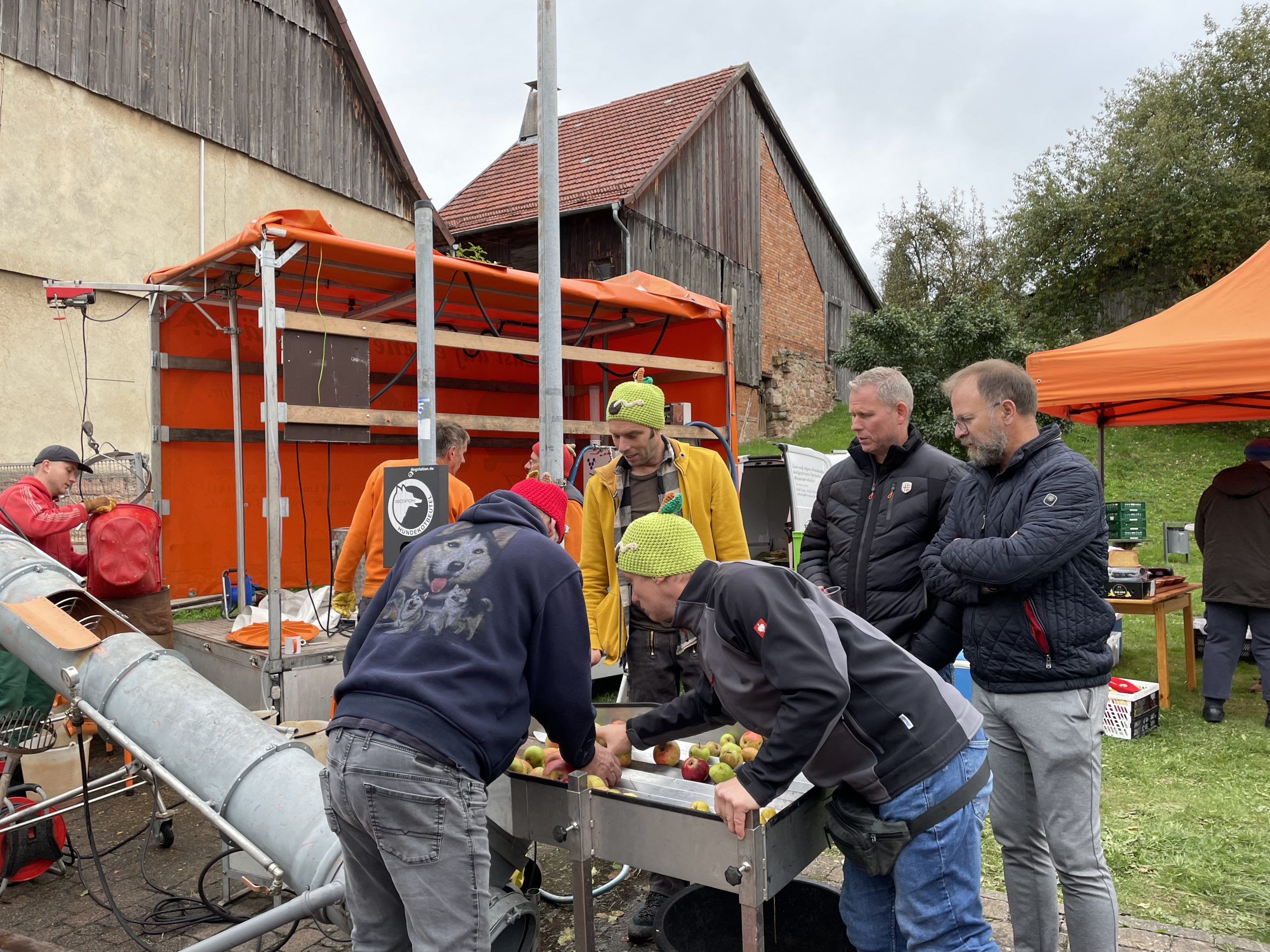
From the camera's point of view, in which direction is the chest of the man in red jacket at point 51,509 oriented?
to the viewer's right

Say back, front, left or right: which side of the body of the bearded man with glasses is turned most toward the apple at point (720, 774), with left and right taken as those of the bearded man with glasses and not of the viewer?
front

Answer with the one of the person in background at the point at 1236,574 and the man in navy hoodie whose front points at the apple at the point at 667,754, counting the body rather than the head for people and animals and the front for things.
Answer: the man in navy hoodie

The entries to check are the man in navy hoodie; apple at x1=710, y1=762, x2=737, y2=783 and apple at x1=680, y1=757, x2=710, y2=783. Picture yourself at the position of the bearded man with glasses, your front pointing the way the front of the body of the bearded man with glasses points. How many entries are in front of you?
3

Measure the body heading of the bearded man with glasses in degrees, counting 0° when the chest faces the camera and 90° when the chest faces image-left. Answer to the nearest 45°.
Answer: approximately 45°

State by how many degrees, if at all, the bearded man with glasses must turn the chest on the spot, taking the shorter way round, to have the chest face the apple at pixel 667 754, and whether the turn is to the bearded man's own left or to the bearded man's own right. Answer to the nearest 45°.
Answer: approximately 45° to the bearded man's own right

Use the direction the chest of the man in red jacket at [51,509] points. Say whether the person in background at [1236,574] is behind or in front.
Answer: in front

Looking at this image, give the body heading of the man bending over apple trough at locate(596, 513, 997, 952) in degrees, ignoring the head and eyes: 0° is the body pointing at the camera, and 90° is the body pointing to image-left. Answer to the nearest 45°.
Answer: approximately 90°

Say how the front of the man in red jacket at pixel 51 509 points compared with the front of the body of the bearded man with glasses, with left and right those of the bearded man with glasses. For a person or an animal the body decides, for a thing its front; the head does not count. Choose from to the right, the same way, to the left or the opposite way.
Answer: the opposite way

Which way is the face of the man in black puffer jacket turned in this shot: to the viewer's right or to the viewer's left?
to the viewer's left
